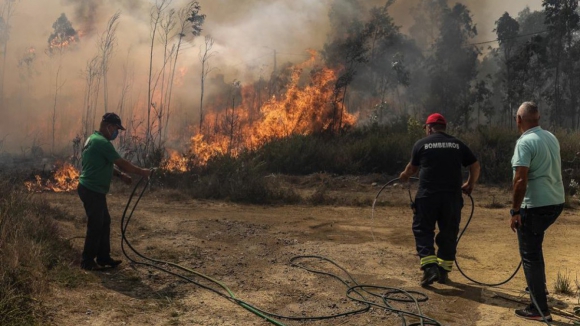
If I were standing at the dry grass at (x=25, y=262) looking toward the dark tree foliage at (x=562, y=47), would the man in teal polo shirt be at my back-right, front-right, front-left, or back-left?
front-right

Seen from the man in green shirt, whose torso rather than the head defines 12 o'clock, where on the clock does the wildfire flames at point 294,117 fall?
The wildfire flames is roughly at 10 o'clock from the man in green shirt.

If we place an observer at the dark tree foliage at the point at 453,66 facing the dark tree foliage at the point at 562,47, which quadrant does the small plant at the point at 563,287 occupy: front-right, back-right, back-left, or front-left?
front-right

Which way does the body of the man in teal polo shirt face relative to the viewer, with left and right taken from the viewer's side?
facing away from the viewer and to the left of the viewer

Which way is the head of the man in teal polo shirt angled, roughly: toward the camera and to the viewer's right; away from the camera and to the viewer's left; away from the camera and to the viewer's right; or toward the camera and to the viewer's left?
away from the camera and to the viewer's left

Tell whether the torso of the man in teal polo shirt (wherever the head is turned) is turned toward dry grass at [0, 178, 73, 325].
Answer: no

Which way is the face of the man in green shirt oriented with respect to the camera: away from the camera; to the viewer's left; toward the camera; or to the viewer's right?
to the viewer's right

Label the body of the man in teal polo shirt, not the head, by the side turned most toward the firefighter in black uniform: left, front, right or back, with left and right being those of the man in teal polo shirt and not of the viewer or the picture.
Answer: front

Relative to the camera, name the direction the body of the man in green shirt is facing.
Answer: to the viewer's right

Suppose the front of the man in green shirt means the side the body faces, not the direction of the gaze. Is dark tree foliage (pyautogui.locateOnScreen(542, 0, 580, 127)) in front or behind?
in front

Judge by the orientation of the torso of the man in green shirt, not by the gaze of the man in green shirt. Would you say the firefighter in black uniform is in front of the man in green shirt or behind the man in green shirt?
in front

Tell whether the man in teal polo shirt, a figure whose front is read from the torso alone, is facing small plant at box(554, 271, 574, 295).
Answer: no

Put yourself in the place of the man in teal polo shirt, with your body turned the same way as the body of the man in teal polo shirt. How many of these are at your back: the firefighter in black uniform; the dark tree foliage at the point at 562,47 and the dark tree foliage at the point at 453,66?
0

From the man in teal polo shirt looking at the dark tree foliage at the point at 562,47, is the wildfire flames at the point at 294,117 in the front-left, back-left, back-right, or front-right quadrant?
front-left
